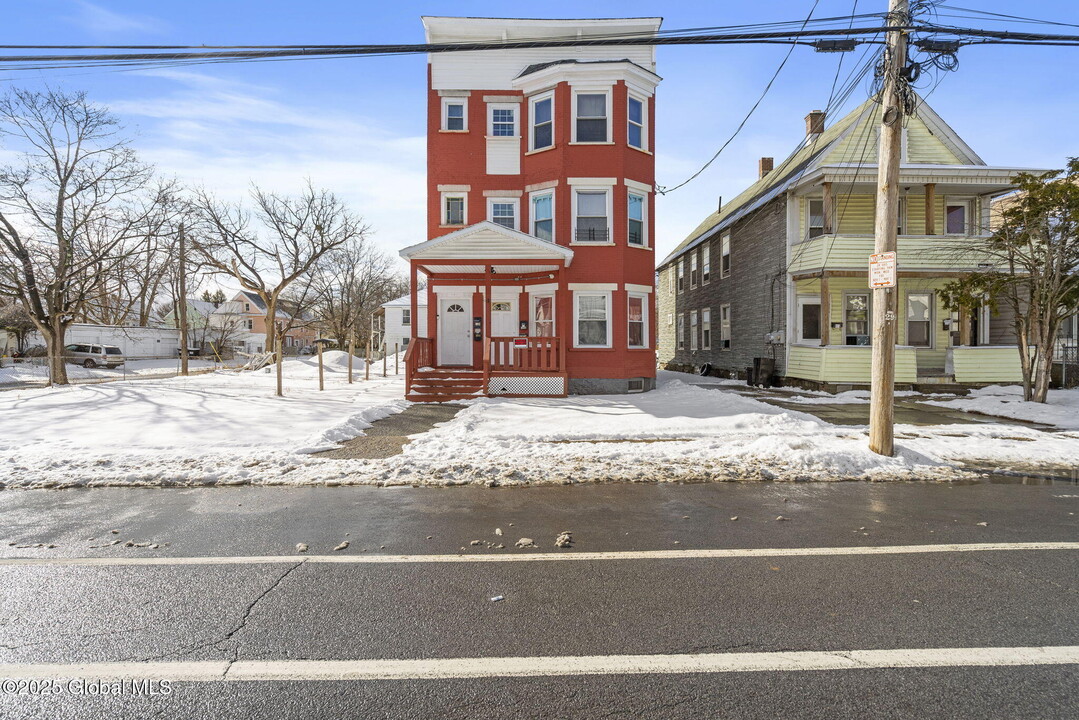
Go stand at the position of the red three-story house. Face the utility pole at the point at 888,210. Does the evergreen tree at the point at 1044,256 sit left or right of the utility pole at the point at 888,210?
left

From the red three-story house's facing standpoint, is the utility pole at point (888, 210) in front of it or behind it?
in front

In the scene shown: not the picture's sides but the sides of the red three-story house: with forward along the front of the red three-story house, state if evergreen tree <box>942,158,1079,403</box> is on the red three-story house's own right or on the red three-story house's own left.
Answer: on the red three-story house's own left

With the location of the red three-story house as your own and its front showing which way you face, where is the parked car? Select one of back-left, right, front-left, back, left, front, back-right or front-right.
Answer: back-right

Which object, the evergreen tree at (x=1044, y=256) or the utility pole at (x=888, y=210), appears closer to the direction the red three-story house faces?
the utility pole

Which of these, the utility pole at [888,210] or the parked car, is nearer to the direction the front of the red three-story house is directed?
the utility pole

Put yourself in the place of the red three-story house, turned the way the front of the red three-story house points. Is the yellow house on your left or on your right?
on your left

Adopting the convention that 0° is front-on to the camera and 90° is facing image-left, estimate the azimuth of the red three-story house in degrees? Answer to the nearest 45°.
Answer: approximately 0°

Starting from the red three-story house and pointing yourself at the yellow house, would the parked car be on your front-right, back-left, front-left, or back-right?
back-left
